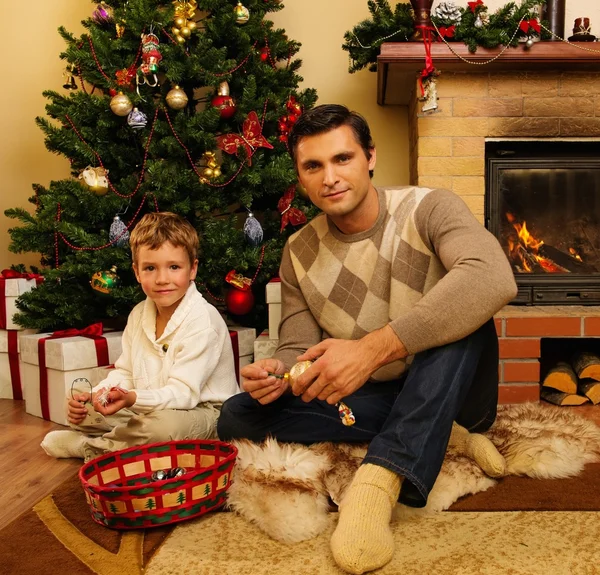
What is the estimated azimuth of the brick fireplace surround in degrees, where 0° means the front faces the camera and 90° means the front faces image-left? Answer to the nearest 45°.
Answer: approximately 0°

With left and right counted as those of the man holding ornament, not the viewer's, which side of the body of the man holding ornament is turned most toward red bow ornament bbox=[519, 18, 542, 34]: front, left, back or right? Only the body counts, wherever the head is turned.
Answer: back
